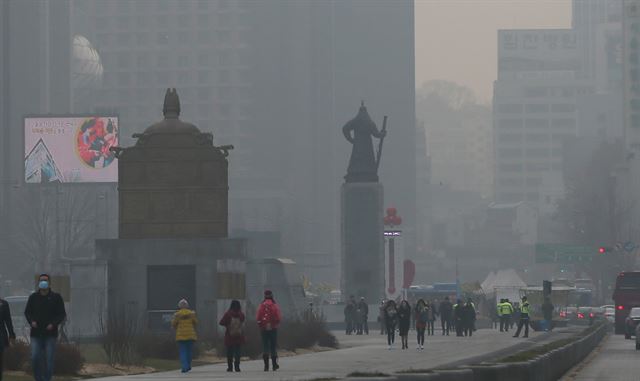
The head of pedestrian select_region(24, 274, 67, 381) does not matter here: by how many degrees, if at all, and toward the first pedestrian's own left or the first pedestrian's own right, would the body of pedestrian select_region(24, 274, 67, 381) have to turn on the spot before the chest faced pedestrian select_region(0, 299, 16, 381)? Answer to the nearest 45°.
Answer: approximately 45° to the first pedestrian's own right

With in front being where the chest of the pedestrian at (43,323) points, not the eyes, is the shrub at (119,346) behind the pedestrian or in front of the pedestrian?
behind

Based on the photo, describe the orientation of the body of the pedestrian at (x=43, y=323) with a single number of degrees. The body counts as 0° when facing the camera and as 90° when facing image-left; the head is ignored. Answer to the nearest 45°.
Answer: approximately 0°

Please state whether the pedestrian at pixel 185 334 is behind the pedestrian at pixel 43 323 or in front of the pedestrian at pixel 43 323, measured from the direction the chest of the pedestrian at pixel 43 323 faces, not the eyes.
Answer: behind

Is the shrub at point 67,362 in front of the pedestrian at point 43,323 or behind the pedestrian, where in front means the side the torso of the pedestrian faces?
behind
